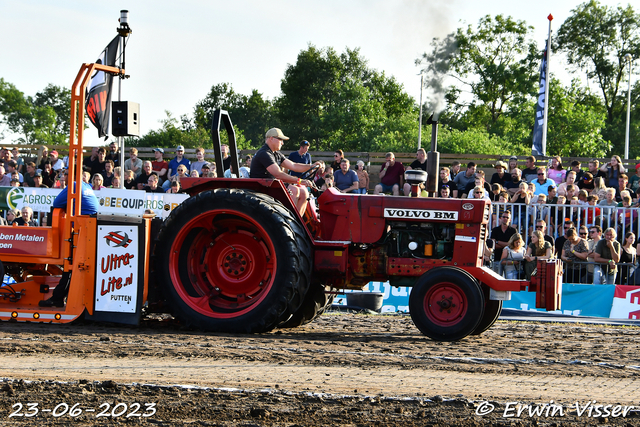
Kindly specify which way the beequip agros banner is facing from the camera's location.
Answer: facing the viewer

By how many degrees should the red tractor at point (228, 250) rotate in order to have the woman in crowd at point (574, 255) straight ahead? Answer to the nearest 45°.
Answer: approximately 45° to its left

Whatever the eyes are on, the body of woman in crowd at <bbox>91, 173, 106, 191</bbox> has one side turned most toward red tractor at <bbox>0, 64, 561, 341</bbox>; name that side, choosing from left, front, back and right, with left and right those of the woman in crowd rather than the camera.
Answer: front

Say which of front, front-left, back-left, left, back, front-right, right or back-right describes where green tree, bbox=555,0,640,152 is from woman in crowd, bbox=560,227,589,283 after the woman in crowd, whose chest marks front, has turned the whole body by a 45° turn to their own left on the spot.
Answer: back

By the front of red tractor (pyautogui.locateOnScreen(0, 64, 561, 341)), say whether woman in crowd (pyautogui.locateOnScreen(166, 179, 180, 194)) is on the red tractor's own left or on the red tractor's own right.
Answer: on the red tractor's own left

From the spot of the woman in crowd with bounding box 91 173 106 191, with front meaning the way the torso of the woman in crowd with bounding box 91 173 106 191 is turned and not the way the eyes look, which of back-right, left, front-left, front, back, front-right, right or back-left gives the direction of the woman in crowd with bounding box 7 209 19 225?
right

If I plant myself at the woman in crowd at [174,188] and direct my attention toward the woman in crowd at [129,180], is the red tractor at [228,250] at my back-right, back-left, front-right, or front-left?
back-left

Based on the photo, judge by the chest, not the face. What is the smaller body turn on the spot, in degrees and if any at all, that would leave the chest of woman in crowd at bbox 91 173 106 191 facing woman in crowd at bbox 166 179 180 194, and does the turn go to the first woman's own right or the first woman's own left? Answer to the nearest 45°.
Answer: approximately 90° to the first woman's own left

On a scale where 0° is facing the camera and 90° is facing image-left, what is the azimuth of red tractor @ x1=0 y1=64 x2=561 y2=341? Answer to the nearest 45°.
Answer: approximately 270°

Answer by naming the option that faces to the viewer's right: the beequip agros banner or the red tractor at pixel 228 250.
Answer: the red tractor

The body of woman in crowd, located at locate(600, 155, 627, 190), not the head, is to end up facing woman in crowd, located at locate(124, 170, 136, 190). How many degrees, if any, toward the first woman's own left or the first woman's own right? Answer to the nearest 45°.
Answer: approximately 45° to the first woman's own right

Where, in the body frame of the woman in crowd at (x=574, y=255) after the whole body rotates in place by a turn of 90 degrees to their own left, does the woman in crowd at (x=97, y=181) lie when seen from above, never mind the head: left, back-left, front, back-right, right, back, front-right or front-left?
back-right

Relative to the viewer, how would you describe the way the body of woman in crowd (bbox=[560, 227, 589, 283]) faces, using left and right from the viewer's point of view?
facing the viewer and to the left of the viewer
